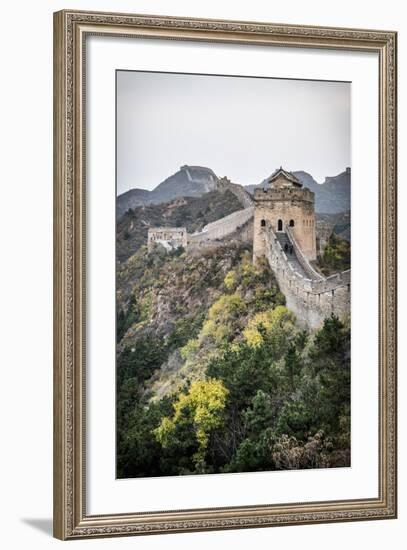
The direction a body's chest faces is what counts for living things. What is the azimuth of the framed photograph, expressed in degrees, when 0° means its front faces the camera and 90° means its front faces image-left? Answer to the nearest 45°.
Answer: approximately 315°
